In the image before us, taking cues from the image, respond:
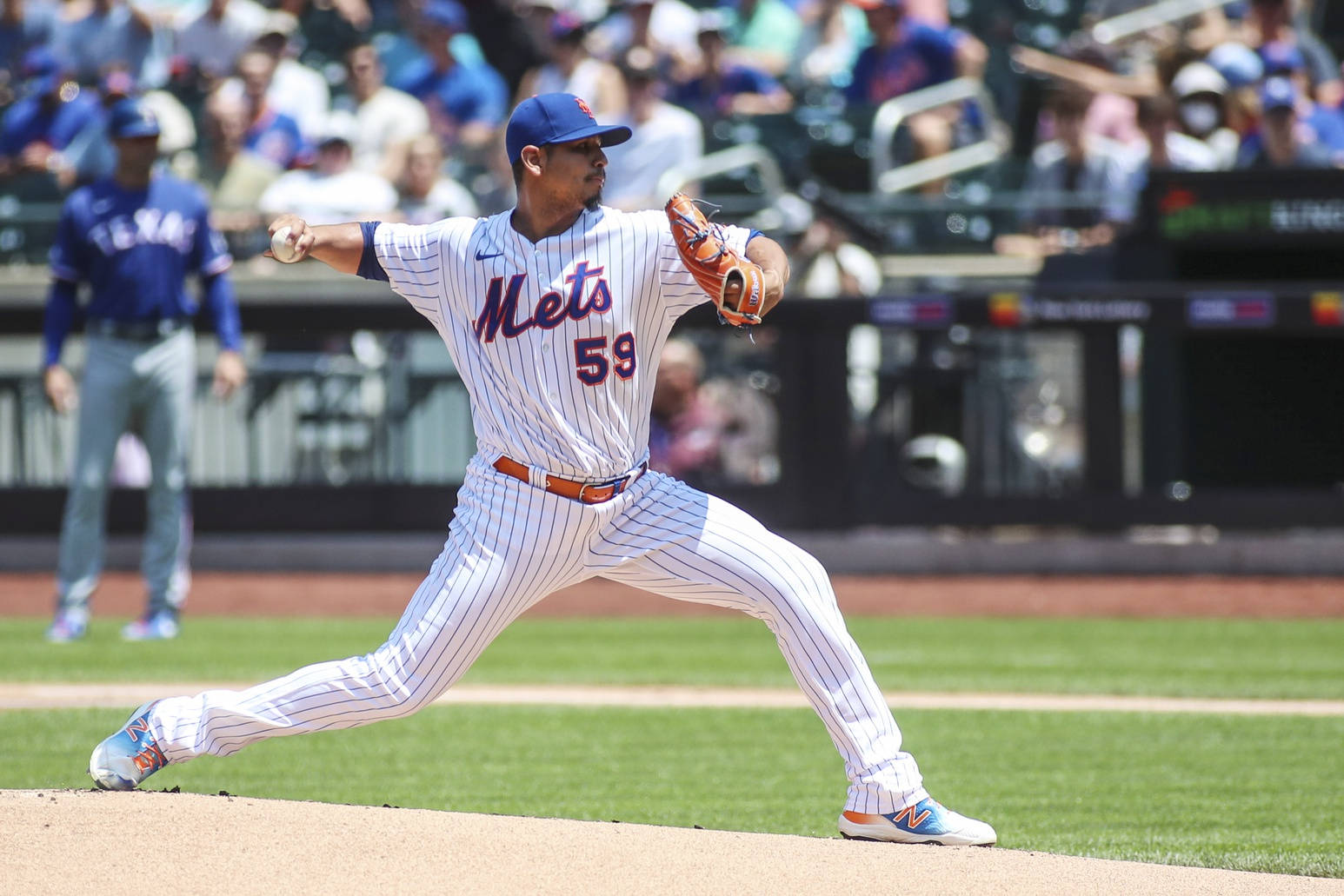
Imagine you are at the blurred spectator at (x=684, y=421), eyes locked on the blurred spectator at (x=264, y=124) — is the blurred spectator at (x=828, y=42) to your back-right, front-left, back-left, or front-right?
front-right

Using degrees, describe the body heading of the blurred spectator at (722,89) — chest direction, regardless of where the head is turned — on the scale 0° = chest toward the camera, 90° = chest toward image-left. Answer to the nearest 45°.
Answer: approximately 0°

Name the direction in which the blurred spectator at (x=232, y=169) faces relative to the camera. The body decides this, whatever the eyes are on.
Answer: toward the camera

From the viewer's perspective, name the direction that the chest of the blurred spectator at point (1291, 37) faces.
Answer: toward the camera

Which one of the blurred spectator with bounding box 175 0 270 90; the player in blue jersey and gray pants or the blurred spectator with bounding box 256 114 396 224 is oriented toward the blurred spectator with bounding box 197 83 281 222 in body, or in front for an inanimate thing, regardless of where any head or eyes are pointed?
the blurred spectator with bounding box 175 0 270 90

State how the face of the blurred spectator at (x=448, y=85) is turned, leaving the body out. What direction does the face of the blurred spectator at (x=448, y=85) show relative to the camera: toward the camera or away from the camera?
toward the camera

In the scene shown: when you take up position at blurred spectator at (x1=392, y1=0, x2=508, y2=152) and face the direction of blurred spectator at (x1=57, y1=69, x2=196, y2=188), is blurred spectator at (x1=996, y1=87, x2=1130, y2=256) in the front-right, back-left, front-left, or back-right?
back-left

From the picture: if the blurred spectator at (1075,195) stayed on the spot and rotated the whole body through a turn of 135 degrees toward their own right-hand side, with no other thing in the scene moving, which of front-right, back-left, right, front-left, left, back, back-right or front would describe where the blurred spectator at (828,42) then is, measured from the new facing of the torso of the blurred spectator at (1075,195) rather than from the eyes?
front

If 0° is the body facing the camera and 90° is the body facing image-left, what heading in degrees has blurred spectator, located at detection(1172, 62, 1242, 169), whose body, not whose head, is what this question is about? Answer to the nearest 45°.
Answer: approximately 0°

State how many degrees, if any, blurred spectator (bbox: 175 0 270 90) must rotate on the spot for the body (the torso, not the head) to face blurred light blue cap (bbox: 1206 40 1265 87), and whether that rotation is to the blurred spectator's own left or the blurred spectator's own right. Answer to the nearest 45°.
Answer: approximately 45° to the blurred spectator's own left
